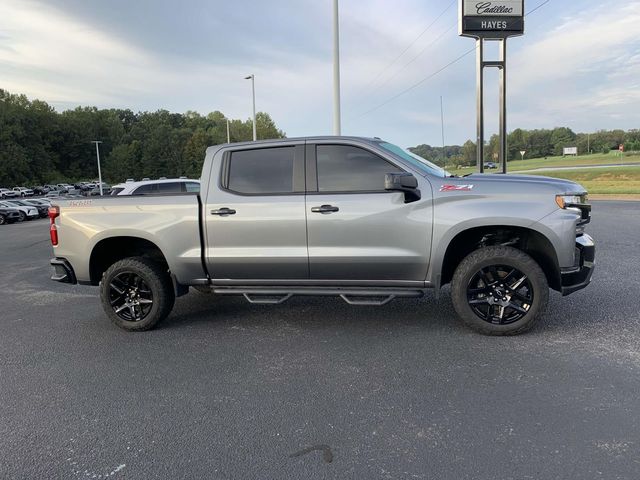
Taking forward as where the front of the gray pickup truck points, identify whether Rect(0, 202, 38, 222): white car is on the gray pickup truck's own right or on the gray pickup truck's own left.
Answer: on the gray pickup truck's own left

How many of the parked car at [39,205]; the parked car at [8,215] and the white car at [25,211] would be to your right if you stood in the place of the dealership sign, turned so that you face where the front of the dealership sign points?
3

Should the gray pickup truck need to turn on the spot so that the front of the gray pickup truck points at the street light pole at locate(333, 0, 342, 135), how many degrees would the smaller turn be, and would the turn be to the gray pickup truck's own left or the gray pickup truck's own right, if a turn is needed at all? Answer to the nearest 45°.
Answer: approximately 90° to the gray pickup truck's own left

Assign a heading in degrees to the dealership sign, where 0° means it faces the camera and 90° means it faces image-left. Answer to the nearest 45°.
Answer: approximately 0°

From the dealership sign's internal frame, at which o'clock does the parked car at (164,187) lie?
The parked car is roughly at 1 o'clock from the dealership sign.

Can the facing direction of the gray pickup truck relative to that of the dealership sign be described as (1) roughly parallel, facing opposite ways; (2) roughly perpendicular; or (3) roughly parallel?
roughly perpendicular

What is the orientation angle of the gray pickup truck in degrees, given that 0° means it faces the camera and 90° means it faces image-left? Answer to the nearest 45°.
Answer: approximately 270°

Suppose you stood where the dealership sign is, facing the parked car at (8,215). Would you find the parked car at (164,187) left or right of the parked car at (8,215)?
left

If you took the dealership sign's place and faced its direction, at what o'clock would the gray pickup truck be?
The gray pickup truck is roughly at 12 o'clock from the dealership sign.
